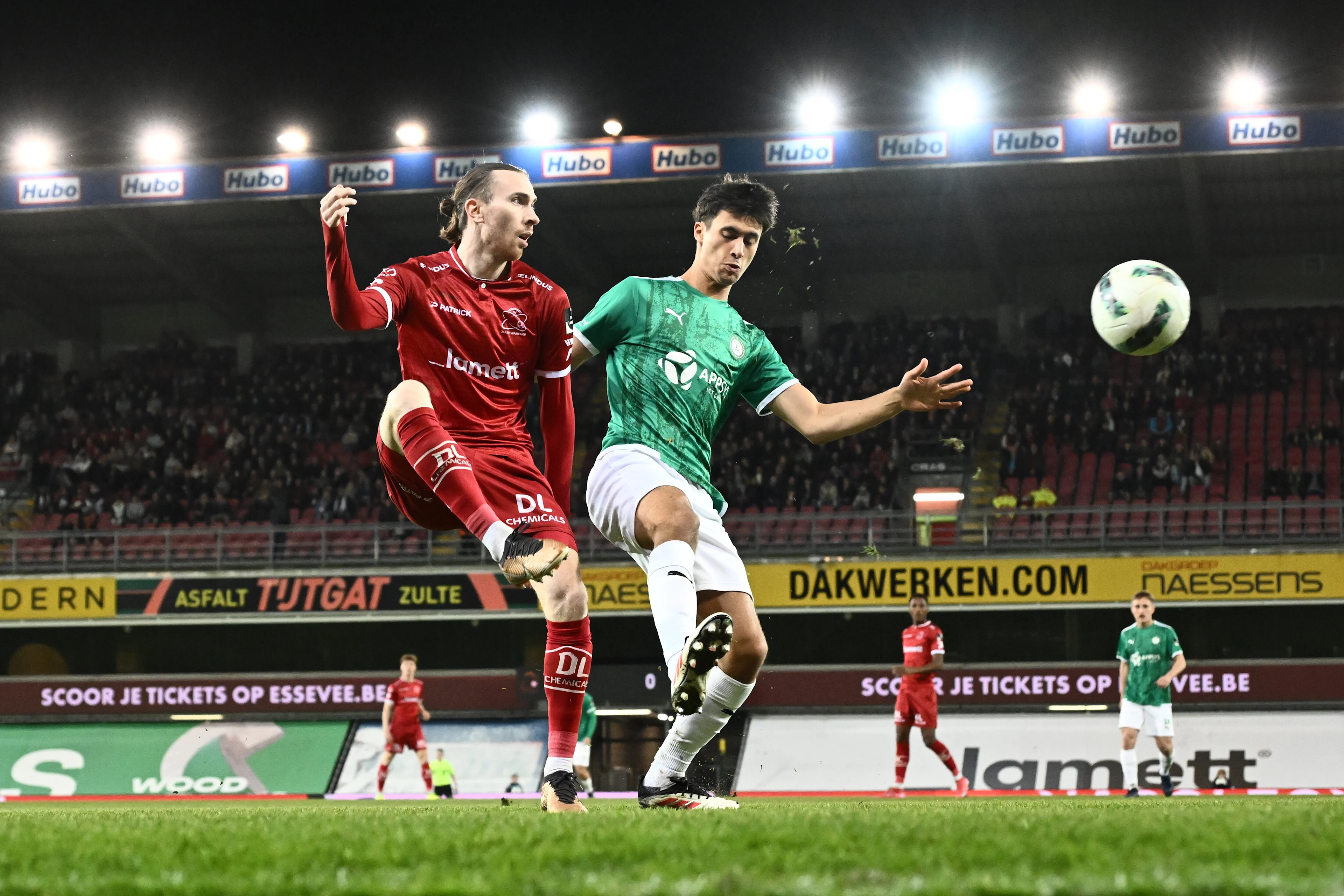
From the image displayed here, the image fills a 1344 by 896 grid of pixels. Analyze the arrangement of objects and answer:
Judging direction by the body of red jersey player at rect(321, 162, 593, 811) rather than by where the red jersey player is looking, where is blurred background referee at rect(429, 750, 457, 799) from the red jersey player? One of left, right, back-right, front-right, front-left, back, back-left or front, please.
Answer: back

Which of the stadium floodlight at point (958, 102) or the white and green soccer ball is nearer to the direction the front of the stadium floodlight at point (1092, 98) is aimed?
the white and green soccer ball

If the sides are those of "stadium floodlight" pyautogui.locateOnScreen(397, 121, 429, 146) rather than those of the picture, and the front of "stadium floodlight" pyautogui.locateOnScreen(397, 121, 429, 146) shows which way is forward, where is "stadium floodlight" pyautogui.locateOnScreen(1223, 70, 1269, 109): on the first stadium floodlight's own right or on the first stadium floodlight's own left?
on the first stadium floodlight's own left

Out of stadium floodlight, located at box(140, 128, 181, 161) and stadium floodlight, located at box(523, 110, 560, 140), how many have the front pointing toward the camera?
2

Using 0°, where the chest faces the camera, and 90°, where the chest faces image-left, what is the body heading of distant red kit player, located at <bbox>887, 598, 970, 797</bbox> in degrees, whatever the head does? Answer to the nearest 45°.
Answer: approximately 45°

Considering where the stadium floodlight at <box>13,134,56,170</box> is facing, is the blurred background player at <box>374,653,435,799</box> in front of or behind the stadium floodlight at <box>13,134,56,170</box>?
in front

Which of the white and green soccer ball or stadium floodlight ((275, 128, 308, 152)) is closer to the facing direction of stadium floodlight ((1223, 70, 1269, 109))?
the white and green soccer ball

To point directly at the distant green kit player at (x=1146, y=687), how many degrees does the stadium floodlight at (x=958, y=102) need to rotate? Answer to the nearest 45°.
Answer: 0° — it already faces them
